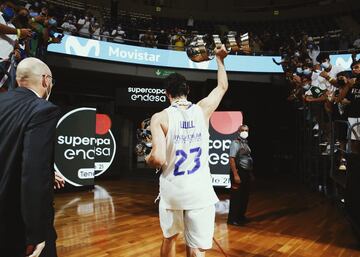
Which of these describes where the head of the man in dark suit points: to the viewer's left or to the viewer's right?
to the viewer's right

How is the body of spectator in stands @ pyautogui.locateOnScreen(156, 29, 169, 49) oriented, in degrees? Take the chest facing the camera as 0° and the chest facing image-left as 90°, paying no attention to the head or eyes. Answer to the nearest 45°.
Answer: approximately 0°

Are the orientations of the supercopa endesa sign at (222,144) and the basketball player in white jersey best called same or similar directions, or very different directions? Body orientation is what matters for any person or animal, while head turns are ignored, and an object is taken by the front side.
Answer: very different directions

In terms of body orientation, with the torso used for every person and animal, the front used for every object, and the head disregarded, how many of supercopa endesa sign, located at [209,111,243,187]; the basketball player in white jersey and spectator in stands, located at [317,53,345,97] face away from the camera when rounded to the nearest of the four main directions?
1

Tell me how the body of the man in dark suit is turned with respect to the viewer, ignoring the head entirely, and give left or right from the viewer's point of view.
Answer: facing away from the viewer and to the right of the viewer

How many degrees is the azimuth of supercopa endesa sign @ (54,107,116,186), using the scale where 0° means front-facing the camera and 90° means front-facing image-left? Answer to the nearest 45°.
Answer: approximately 0°

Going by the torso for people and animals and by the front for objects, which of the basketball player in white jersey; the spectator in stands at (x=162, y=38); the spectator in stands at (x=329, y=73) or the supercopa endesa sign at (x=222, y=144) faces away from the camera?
the basketball player in white jersey

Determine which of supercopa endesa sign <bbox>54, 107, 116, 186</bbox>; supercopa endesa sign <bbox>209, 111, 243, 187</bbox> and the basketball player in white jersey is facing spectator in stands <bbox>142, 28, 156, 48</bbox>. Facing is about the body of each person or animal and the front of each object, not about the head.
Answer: the basketball player in white jersey

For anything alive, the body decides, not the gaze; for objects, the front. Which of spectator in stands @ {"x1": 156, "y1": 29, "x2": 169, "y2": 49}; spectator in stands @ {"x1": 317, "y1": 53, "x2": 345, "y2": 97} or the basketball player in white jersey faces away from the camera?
the basketball player in white jersey

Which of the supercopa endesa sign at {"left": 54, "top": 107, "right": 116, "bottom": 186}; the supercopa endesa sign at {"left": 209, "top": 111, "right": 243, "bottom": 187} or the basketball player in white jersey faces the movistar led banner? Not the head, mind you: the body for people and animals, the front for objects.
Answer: the basketball player in white jersey

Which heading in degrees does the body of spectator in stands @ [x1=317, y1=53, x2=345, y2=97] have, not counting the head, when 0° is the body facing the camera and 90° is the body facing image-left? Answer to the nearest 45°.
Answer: approximately 45°

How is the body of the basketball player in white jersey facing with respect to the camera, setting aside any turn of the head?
away from the camera

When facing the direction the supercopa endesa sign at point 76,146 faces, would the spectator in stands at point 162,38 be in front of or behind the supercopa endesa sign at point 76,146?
behind
